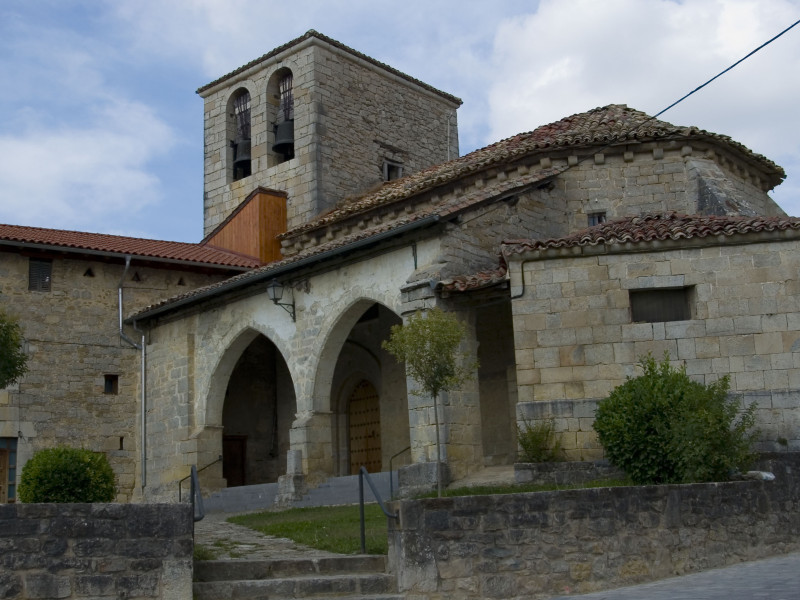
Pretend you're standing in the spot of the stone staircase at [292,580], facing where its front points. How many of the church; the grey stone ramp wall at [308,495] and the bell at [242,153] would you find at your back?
3

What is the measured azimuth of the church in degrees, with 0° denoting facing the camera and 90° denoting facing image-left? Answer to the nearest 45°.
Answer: approximately 45°

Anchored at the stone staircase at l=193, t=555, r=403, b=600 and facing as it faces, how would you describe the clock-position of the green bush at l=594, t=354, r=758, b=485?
The green bush is roughly at 8 o'clock from the stone staircase.

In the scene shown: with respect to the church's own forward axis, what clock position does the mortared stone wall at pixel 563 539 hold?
The mortared stone wall is roughly at 10 o'clock from the church.

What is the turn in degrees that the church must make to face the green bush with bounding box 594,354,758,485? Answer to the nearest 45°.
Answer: approximately 90° to its left

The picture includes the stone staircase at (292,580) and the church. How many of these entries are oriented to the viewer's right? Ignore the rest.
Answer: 0

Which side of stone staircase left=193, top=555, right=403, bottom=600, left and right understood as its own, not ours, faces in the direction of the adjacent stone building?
back

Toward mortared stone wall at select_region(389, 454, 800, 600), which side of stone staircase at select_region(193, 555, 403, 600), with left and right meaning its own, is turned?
left

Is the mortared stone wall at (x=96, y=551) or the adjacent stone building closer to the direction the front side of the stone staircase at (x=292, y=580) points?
the mortared stone wall

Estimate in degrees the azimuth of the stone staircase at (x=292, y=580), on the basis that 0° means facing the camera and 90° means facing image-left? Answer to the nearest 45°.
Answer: approximately 0°
